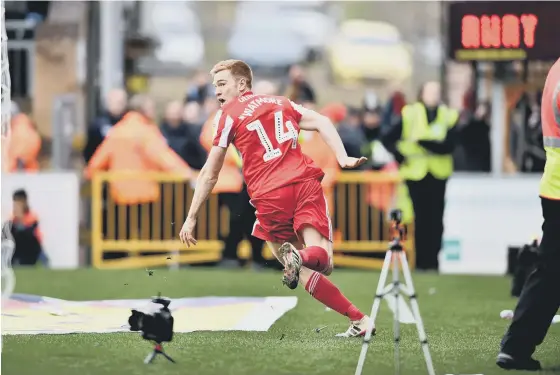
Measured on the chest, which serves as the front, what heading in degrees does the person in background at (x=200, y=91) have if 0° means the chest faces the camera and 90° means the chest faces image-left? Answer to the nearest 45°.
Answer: approximately 0°

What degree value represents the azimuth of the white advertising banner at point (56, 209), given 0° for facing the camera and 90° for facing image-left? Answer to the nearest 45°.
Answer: approximately 0°

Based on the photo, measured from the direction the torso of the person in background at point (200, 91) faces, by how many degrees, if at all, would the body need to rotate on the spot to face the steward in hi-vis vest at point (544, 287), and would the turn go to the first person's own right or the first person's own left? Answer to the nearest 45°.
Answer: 0° — they already face them
